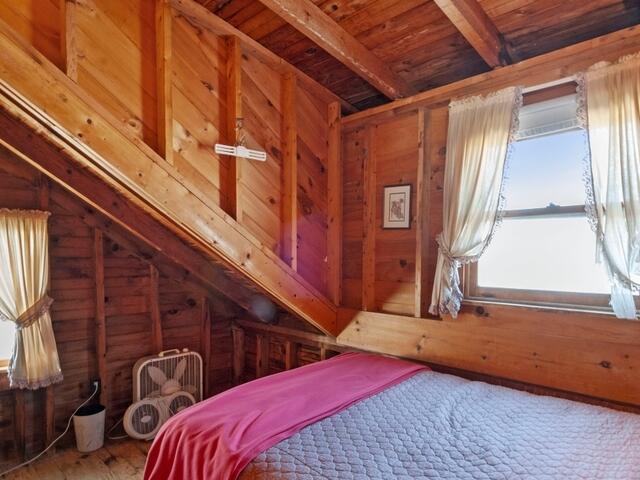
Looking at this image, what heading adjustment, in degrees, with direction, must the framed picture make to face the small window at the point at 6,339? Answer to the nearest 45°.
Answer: approximately 45° to its right

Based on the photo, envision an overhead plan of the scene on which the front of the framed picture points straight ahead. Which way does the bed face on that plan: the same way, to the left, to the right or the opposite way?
to the right

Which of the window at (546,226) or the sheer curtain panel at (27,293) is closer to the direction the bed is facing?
the sheer curtain panel

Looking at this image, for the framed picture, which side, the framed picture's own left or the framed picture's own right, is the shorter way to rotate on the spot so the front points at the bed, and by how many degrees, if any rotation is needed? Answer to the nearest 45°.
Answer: approximately 45° to the framed picture's own left

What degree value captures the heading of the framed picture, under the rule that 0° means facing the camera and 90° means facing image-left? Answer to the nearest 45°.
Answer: approximately 45°

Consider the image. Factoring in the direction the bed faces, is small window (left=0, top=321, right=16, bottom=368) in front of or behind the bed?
in front

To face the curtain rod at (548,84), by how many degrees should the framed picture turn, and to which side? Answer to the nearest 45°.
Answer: approximately 90° to its left

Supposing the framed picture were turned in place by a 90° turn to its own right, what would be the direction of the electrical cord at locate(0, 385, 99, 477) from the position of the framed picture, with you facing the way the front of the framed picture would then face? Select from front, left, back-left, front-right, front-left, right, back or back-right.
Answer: front-left

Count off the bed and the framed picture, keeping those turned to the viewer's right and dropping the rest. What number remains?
0

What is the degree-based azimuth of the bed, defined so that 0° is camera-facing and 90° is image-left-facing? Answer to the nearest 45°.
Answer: approximately 135°

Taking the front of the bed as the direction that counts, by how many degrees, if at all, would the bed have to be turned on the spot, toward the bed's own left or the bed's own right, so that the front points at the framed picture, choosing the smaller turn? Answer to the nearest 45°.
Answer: approximately 45° to the bed's own right
